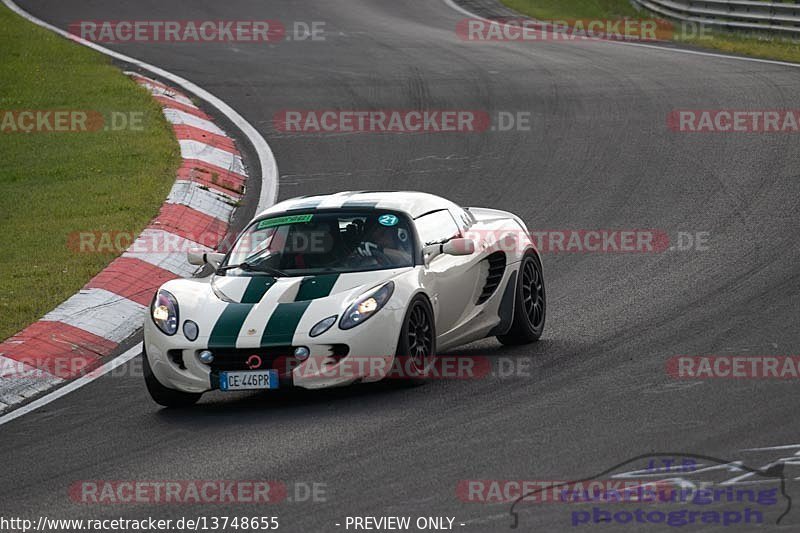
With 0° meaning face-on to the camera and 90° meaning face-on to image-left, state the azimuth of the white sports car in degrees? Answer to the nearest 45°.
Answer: approximately 45°

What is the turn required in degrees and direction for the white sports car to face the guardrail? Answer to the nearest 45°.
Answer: approximately 180°
